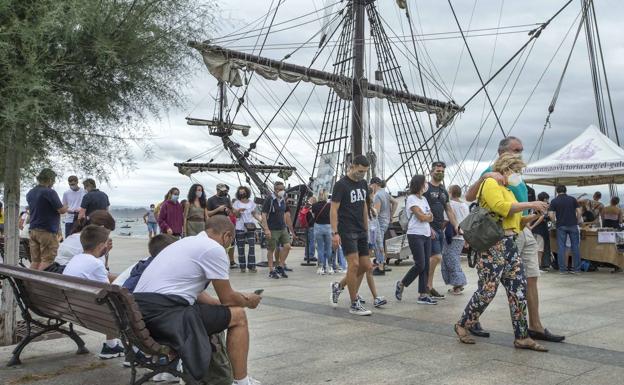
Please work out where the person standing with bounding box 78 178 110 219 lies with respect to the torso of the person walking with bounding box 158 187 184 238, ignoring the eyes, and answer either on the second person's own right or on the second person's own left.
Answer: on the second person's own right
